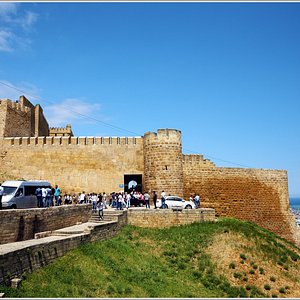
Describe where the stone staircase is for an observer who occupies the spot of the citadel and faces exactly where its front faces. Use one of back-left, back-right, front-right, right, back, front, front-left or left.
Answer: front

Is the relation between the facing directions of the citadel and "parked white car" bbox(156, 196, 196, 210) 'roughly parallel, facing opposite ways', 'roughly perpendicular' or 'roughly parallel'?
roughly perpendicular

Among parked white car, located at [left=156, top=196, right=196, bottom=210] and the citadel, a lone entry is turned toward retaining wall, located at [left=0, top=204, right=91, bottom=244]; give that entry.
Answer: the citadel

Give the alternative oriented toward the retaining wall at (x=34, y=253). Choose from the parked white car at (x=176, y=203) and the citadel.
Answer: the citadel

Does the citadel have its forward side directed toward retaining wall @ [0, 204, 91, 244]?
yes

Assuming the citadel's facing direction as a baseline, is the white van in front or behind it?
in front

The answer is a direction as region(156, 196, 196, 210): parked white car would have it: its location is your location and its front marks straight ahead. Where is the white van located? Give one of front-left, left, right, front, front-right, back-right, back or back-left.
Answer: back-right

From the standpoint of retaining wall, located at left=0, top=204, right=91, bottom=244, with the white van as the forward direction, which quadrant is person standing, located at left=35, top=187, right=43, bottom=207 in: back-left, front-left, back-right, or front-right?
front-right

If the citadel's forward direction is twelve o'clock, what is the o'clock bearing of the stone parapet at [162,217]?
The stone parapet is roughly at 11 o'clock from the citadel.

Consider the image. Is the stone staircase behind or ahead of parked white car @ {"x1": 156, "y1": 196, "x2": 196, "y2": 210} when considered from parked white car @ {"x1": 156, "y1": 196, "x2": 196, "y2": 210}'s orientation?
behind

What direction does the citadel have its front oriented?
toward the camera

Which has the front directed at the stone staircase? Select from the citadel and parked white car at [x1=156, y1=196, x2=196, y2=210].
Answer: the citadel

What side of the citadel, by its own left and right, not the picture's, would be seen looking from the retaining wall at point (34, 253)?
front

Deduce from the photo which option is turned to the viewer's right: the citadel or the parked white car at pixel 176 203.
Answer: the parked white car

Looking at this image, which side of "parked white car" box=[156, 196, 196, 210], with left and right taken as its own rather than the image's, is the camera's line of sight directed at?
right

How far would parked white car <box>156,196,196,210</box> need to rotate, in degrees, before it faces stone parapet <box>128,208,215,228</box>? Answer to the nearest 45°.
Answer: approximately 90° to its right

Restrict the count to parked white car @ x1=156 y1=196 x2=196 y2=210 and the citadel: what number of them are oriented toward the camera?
1
